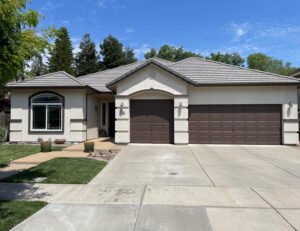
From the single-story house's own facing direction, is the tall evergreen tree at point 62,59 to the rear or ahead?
to the rear

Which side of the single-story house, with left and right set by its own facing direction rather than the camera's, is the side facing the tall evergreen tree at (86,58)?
back

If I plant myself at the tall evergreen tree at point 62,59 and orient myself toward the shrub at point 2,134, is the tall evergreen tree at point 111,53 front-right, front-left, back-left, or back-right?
back-left

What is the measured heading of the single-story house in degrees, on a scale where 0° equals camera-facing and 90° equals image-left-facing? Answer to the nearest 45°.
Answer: approximately 0°

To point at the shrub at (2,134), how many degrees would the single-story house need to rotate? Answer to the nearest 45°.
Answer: approximately 90° to its right
